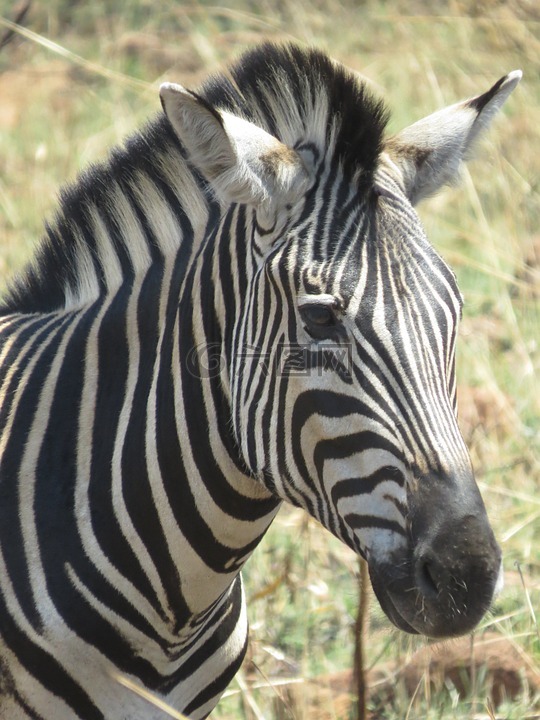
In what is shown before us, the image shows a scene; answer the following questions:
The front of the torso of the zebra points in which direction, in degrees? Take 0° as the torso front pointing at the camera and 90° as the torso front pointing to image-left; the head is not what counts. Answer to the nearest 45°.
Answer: approximately 315°

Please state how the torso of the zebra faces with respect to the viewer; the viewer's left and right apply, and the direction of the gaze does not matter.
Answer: facing the viewer and to the right of the viewer
